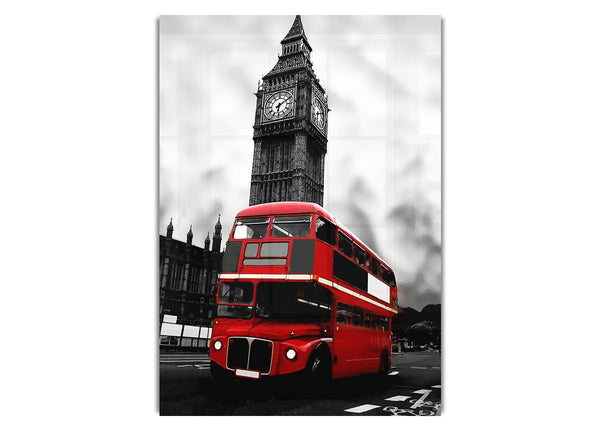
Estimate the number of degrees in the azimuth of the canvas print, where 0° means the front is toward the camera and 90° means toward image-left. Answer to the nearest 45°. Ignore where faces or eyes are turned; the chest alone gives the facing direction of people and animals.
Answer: approximately 0°
